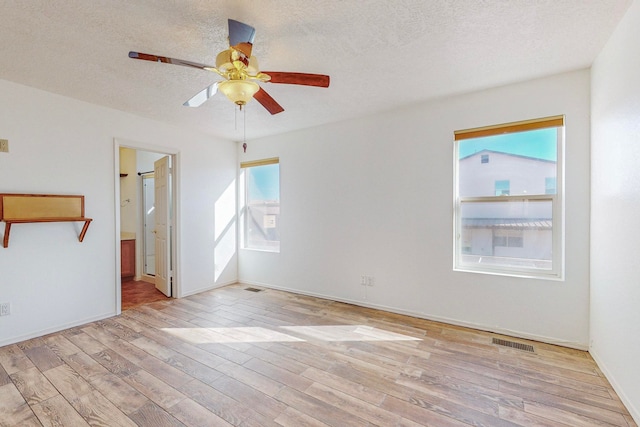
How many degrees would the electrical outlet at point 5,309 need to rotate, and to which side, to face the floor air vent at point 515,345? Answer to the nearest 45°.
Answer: approximately 45° to its left

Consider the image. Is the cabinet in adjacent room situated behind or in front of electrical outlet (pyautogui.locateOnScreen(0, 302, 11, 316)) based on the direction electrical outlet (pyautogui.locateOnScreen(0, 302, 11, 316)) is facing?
behind

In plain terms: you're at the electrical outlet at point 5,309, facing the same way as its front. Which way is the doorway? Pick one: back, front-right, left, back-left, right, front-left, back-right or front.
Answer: back-left

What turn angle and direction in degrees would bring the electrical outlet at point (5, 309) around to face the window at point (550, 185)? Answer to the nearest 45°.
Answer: approximately 45° to its left

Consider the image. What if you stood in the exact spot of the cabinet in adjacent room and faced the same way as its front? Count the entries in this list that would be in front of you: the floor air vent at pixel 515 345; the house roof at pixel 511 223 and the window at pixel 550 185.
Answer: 3

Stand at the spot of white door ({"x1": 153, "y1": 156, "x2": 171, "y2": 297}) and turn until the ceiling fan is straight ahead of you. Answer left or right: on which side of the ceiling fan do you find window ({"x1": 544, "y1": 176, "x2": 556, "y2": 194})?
left

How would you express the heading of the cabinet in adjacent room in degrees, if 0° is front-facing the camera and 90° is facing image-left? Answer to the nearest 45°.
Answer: approximately 315°

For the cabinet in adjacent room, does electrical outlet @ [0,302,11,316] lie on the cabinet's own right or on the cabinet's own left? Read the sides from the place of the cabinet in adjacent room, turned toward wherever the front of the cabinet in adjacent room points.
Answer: on the cabinet's own right
